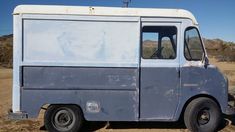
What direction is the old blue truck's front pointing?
to the viewer's right
